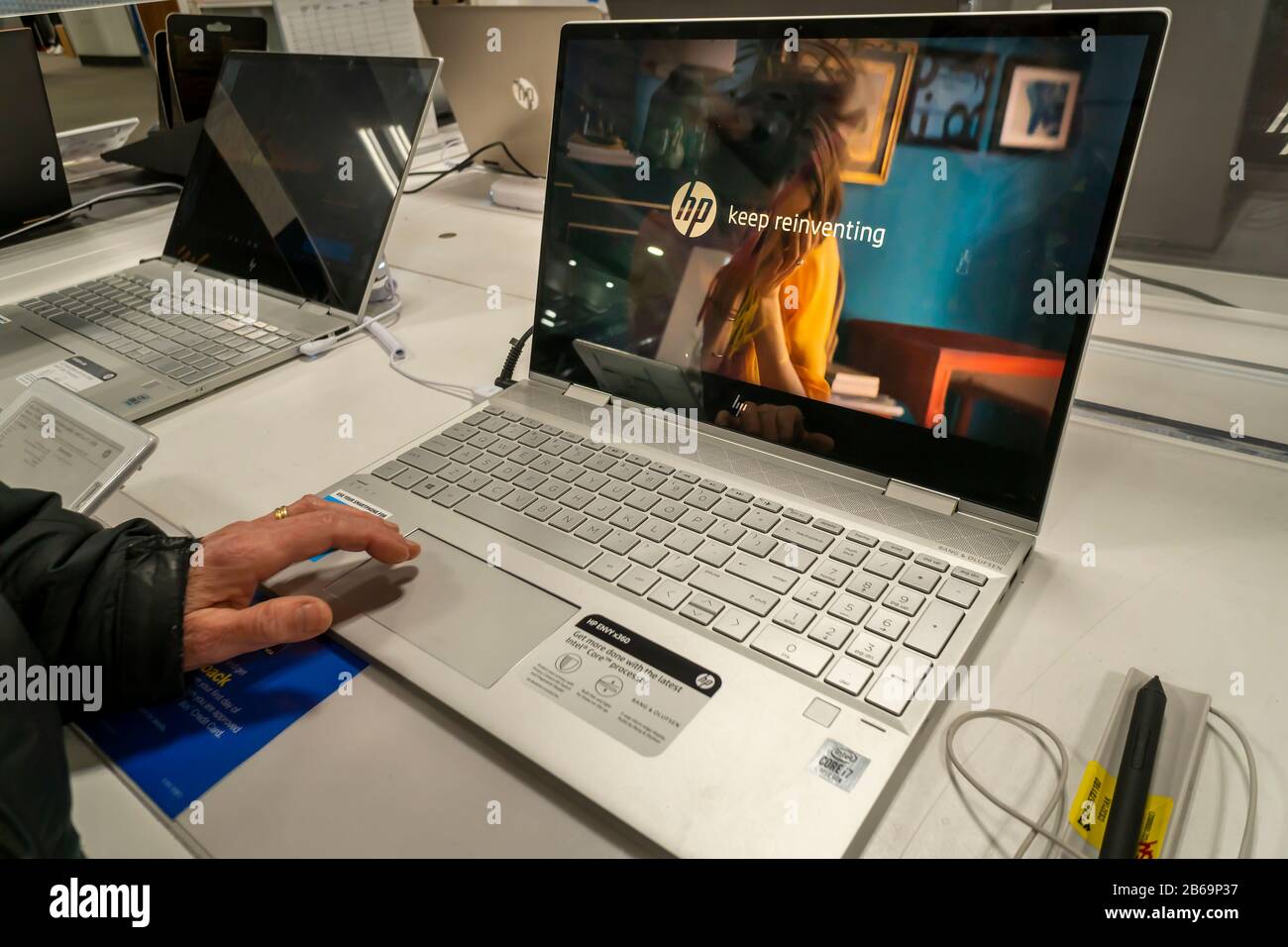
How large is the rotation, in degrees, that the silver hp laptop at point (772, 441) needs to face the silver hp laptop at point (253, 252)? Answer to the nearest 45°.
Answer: approximately 90° to its right

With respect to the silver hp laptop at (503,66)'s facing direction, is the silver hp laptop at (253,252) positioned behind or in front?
behind

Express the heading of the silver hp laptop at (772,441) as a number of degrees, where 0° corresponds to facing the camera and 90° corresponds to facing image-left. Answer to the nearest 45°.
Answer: approximately 45°

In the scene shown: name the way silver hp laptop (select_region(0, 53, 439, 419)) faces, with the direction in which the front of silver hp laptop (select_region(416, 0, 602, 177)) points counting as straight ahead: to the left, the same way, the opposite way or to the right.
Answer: the opposite way

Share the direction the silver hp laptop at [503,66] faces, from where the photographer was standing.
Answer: facing away from the viewer and to the right of the viewer
